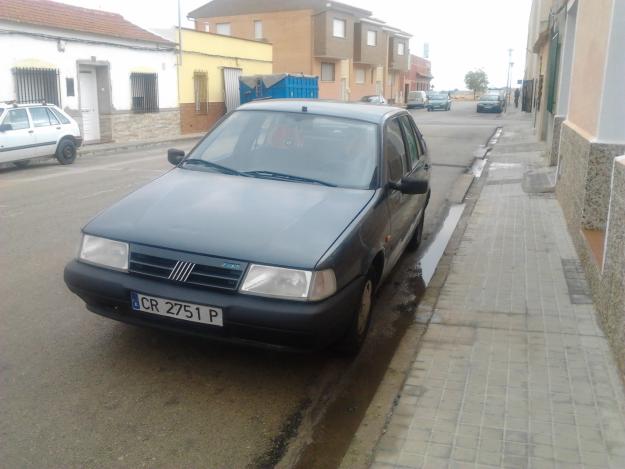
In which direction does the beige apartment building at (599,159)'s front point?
to the viewer's left

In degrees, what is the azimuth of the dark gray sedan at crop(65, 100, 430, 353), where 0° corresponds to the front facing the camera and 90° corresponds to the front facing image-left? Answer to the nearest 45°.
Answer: approximately 45°

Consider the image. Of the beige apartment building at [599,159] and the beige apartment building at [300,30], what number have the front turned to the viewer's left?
1

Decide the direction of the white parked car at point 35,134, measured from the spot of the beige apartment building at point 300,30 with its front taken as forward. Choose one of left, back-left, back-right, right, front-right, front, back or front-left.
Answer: front-right

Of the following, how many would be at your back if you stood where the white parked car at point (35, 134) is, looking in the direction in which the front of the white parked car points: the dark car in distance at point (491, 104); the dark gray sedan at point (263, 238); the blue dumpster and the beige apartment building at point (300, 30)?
3

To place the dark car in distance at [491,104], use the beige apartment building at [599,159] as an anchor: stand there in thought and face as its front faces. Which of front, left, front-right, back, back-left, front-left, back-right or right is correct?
right

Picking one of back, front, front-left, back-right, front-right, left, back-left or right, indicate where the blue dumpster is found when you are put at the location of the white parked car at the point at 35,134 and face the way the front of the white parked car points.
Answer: back

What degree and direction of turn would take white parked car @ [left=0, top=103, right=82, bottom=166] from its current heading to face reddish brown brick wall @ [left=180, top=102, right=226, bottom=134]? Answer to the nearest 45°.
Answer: approximately 180°

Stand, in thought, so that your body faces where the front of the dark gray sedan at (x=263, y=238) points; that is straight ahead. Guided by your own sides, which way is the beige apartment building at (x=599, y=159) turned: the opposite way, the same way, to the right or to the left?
to the right
